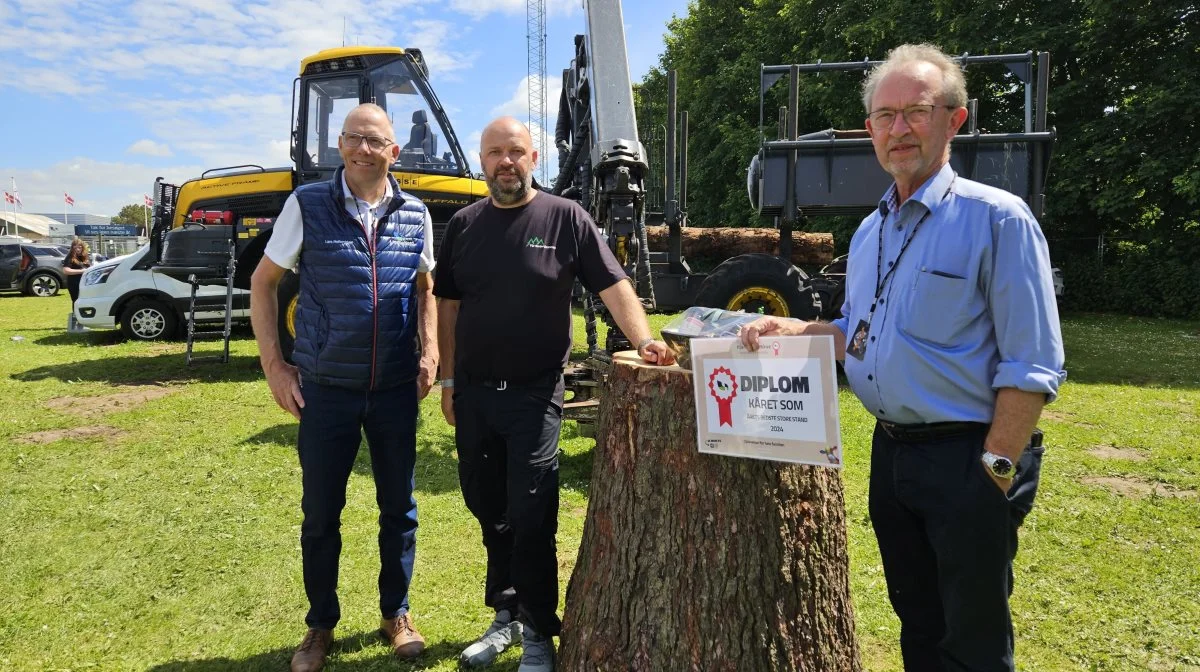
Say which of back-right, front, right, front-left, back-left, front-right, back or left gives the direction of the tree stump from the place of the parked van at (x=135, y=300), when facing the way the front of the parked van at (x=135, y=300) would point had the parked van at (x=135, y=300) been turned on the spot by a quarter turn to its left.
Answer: front

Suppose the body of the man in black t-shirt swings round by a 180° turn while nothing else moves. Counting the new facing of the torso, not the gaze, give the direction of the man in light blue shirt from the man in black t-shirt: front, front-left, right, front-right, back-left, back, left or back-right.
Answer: back-right

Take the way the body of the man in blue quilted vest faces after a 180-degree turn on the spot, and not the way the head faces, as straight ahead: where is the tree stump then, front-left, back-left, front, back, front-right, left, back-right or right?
back-right

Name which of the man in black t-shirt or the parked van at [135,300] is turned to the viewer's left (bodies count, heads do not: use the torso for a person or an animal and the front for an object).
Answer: the parked van

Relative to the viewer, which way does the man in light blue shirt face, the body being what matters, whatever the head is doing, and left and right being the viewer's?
facing the viewer and to the left of the viewer

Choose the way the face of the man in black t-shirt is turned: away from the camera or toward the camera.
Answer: toward the camera

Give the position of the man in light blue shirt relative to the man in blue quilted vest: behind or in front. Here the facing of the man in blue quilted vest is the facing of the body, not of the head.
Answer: in front

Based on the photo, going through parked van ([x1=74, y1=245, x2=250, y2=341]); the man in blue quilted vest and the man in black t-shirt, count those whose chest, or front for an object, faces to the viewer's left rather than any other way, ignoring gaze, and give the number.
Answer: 1

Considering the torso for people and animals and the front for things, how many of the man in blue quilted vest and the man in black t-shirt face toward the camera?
2

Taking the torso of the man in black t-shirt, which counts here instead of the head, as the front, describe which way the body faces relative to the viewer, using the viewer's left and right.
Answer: facing the viewer

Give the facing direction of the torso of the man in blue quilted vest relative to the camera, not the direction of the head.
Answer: toward the camera

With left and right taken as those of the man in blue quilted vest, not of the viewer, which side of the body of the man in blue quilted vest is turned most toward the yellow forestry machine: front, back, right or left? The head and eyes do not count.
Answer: back

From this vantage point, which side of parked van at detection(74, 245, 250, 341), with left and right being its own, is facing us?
left

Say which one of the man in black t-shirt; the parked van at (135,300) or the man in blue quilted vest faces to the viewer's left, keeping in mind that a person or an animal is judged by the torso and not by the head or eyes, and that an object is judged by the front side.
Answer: the parked van
